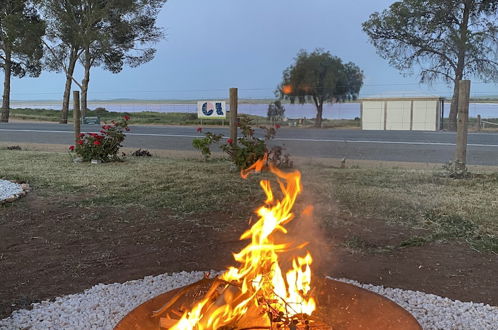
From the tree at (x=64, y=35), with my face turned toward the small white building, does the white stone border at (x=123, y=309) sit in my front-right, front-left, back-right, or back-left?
front-right

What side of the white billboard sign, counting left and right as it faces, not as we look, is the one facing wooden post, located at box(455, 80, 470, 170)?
front

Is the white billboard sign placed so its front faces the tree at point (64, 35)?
no

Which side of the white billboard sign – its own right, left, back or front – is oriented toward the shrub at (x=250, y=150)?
front

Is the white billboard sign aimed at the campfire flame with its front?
yes

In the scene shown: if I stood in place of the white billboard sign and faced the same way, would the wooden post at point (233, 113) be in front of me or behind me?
in front

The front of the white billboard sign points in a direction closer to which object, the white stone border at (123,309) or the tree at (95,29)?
the white stone border

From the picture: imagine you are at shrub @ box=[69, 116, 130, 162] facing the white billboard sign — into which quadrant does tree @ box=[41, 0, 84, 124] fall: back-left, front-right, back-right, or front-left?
front-left

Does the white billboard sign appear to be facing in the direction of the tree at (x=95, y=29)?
no

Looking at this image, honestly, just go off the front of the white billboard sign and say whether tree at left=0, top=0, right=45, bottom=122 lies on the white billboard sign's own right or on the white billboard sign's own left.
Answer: on the white billboard sign's own right

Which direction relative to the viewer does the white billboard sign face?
toward the camera

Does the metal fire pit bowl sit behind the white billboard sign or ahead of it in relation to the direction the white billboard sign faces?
ahead

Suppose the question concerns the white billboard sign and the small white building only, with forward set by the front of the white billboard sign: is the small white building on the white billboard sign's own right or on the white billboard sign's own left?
on the white billboard sign's own left

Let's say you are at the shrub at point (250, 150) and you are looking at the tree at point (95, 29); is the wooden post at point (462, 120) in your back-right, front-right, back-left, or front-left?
back-right
